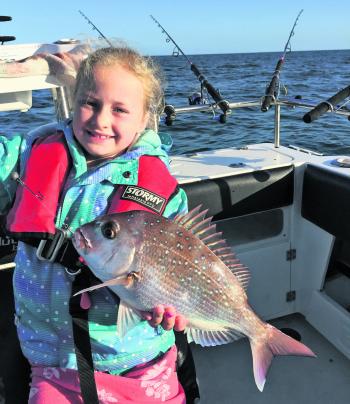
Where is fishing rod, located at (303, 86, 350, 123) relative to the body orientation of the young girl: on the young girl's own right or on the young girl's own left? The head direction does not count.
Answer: on the young girl's own left

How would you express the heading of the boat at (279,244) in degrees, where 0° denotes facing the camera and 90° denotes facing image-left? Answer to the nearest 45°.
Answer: approximately 315°
